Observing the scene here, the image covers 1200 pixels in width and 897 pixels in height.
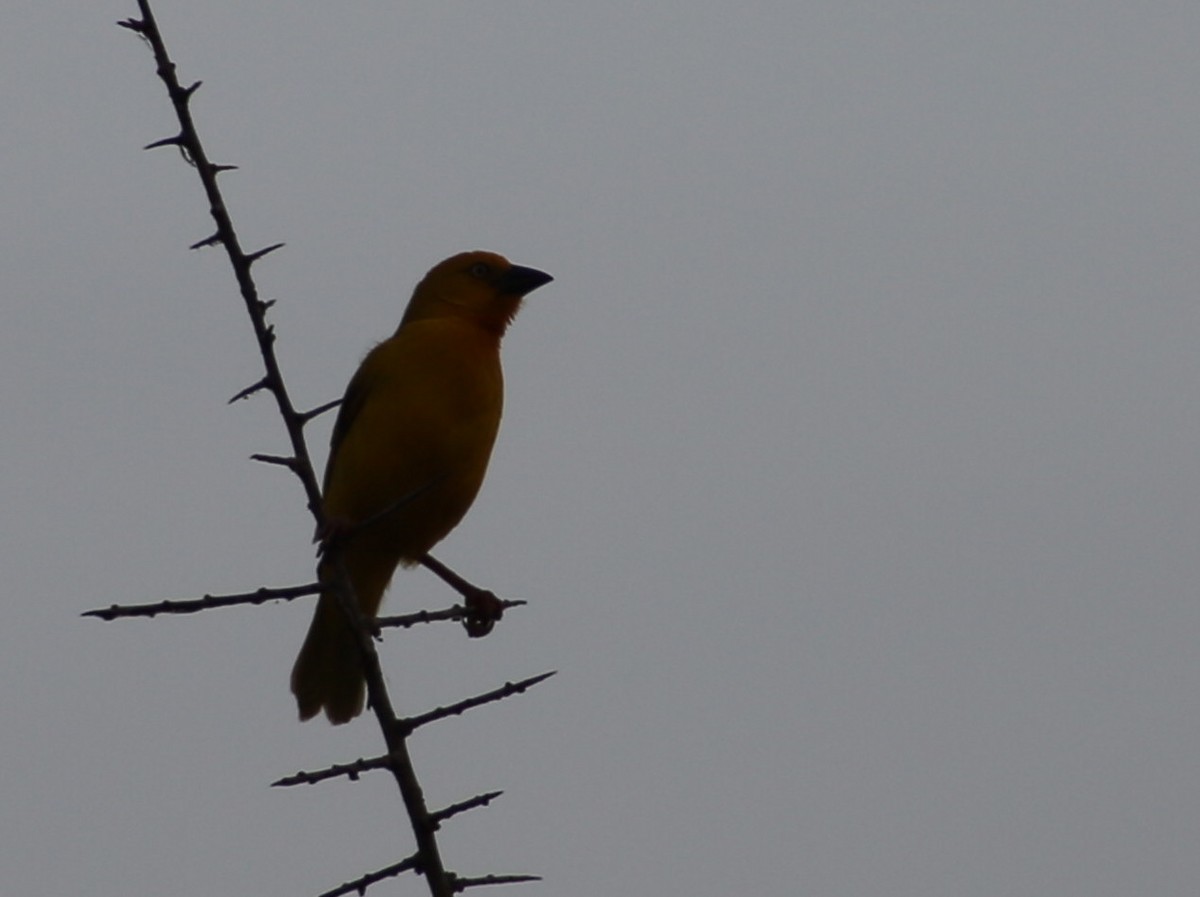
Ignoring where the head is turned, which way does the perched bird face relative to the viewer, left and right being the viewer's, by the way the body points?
facing the viewer and to the right of the viewer
